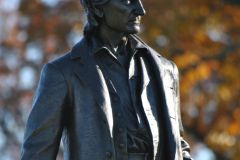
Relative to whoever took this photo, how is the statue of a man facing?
facing the viewer and to the right of the viewer
